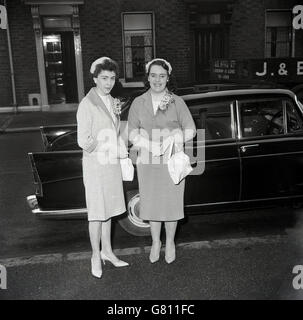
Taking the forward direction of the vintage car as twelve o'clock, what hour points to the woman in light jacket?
The woman in light jacket is roughly at 5 o'clock from the vintage car.

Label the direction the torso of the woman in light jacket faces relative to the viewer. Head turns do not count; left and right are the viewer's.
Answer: facing the viewer and to the right of the viewer

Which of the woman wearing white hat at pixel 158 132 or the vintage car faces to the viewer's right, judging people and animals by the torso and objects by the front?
the vintage car

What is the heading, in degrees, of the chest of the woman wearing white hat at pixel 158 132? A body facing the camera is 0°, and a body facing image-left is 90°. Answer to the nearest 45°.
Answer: approximately 0°

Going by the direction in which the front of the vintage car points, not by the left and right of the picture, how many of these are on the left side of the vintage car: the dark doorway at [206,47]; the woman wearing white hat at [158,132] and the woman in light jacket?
1

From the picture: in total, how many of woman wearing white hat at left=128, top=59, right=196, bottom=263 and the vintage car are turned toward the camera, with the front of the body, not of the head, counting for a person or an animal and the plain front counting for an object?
1

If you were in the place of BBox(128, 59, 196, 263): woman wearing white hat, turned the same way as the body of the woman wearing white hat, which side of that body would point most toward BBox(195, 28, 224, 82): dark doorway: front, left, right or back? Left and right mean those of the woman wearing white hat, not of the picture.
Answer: back

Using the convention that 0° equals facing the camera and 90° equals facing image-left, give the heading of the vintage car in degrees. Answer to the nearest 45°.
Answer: approximately 270°

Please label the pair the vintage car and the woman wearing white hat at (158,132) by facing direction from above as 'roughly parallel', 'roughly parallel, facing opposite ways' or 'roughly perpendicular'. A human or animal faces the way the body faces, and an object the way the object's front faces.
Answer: roughly perpendicular
